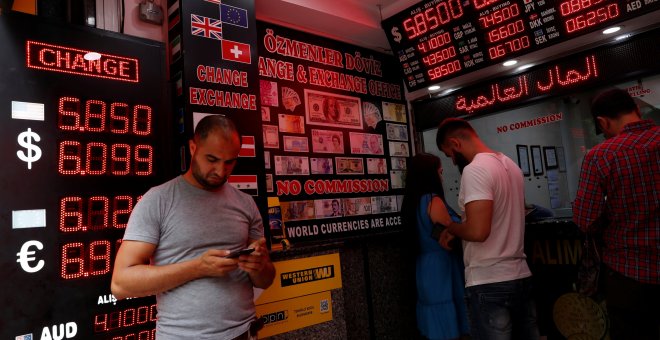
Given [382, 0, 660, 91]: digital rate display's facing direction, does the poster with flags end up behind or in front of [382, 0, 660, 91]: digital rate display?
in front

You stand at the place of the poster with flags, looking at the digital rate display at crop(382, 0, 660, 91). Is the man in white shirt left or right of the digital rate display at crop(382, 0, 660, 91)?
right

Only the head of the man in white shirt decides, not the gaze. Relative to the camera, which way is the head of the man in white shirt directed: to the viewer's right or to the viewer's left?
to the viewer's left

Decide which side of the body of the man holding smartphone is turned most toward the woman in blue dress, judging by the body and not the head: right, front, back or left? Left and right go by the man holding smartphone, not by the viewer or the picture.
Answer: left

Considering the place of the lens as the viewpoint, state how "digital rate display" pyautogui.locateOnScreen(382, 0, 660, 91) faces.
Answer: facing the viewer and to the left of the viewer

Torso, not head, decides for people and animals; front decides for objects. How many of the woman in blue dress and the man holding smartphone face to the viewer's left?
0

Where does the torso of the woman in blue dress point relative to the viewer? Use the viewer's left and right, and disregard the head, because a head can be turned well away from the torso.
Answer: facing away from the viewer and to the right of the viewer

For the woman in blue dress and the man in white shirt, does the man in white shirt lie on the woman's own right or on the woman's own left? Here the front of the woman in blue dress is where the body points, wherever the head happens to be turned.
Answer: on the woman's own right

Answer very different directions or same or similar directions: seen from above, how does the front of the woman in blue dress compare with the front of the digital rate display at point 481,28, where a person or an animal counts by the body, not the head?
very different directions

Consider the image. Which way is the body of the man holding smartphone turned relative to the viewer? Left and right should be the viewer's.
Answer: facing the viewer and to the right of the viewer

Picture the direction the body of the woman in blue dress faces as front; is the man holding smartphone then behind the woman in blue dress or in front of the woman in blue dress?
behind

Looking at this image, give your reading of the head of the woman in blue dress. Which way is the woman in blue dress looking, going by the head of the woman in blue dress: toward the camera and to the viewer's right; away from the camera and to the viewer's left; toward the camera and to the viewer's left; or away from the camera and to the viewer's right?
away from the camera and to the viewer's right

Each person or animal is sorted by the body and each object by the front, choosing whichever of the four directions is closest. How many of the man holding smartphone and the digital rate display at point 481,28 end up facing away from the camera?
0

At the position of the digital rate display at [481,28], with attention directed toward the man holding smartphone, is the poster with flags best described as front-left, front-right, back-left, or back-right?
front-right
